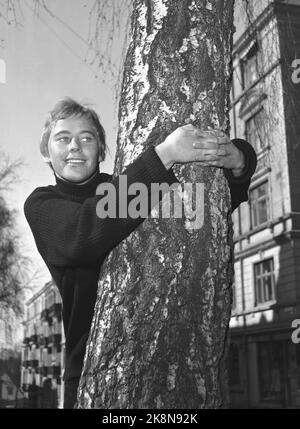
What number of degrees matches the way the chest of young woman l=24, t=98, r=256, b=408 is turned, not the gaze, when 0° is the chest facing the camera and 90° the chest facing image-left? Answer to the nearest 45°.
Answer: approximately 315°
